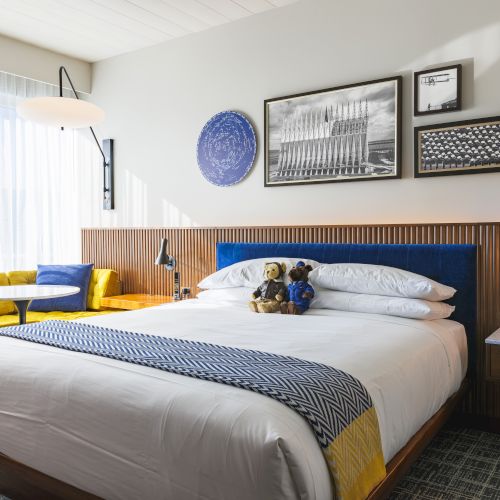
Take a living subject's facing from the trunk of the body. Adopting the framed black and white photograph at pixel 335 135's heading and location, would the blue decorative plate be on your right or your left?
on your right

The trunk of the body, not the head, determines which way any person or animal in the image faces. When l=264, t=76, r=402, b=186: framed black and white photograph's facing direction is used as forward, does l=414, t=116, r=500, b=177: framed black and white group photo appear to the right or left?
on its left

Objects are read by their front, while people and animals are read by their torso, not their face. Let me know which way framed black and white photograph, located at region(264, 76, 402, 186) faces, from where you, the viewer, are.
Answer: facing the viewer and to the left of the viewer

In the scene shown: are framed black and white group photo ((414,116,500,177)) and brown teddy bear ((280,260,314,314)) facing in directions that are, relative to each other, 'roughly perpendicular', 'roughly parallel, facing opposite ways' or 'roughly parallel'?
roughly parallel

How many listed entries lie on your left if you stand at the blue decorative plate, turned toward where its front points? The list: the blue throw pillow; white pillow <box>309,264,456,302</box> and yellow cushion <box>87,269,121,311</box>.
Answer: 1

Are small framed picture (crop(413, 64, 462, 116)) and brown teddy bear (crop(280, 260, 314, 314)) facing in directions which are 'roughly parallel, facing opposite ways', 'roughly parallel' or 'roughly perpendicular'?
roughly parallel

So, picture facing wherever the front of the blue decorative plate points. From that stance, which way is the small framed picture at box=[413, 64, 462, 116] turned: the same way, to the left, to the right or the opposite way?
the same way

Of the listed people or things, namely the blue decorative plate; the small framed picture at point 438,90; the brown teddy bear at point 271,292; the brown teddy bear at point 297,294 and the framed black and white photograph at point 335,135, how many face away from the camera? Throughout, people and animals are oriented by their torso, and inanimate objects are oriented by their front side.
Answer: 0

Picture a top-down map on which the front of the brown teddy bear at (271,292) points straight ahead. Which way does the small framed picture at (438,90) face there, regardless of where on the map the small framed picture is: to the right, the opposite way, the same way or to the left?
the same way

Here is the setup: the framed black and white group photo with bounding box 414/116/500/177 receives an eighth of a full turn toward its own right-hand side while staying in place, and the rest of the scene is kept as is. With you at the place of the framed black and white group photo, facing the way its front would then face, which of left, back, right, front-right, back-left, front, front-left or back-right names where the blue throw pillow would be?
front

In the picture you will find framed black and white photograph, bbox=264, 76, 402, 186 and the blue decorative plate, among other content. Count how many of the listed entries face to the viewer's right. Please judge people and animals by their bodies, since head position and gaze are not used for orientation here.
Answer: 0

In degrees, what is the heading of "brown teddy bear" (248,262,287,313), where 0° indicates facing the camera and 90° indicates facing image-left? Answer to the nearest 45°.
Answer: approximately 45°

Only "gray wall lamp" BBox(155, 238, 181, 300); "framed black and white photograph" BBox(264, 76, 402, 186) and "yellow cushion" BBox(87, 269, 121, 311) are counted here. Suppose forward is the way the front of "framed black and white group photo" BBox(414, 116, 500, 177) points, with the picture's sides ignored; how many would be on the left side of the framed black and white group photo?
0

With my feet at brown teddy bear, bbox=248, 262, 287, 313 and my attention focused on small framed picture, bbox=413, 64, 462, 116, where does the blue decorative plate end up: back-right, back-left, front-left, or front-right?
back-left

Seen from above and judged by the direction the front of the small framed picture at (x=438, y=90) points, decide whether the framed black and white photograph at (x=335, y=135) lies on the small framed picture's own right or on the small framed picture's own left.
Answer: on the small framed picture's own right
